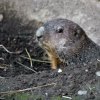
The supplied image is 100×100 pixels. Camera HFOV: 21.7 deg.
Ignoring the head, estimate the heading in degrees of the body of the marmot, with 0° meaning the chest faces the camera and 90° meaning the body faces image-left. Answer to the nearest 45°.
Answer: approximately 90°
